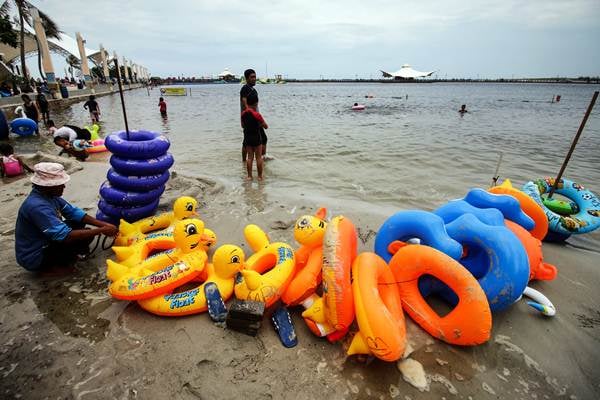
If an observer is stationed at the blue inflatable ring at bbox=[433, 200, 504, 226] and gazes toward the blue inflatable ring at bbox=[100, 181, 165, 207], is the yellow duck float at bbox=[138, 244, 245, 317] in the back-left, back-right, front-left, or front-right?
front-left

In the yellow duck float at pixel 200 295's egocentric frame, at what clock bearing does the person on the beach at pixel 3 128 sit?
The person on the beach is roughly at 8 o'clock from the yellow duck float.

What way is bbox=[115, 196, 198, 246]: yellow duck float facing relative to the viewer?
to the viewer's right

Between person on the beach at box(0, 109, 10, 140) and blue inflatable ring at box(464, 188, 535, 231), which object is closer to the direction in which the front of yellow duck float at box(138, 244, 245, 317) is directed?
the blue inflatable ring

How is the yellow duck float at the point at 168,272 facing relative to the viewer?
to the viewer's right

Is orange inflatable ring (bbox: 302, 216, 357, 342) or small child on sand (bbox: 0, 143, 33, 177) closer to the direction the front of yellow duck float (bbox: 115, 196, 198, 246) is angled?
the orange inflatable ring

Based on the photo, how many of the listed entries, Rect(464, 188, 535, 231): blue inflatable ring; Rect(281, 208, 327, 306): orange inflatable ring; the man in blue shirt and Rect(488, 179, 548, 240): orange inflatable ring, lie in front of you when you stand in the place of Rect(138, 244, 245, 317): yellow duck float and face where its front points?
3

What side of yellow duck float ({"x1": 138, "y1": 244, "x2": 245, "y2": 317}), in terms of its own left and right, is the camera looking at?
right

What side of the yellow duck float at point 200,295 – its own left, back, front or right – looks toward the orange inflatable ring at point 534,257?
front

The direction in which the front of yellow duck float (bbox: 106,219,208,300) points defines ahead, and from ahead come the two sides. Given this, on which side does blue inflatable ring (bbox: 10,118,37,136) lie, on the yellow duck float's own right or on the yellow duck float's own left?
on the yellow duck float's own left

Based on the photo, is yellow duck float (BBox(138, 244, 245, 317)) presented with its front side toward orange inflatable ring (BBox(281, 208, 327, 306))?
yes

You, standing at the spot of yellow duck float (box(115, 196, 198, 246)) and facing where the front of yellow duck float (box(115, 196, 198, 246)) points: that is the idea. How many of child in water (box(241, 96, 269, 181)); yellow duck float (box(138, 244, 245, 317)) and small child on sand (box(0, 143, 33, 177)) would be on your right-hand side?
1

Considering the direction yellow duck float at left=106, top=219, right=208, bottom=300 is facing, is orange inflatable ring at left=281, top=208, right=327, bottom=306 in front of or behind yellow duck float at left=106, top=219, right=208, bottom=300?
in front

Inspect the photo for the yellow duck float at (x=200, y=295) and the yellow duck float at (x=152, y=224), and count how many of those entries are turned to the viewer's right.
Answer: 2

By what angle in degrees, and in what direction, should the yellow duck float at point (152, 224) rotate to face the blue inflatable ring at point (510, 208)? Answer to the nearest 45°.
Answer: approximately 45° to its right

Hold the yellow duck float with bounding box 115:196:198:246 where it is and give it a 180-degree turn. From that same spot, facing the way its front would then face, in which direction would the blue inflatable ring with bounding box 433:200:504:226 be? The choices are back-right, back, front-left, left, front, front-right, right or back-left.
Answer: back-left
